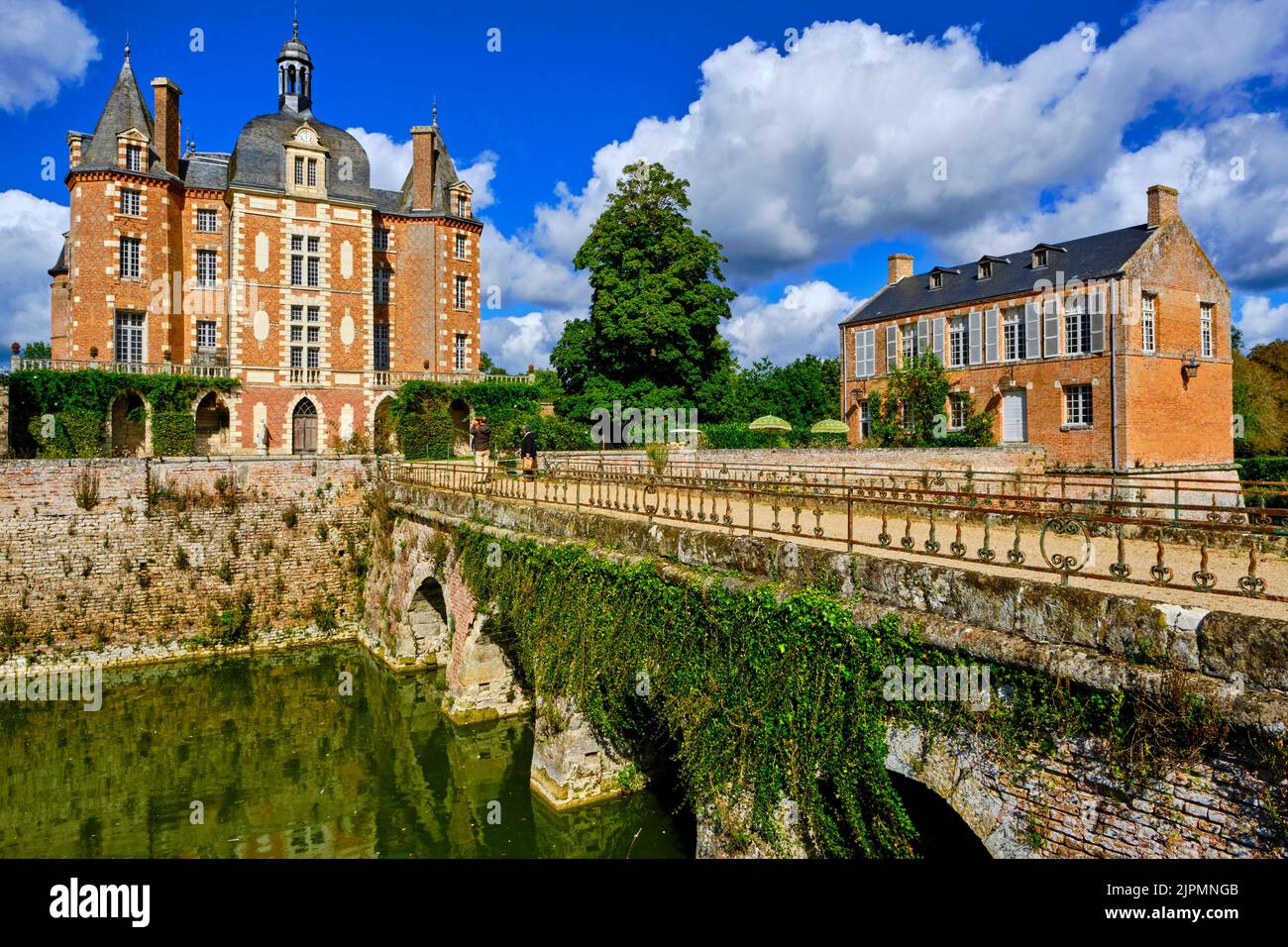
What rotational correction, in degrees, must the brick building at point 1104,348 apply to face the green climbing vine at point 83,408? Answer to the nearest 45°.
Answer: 0° — it already faces it

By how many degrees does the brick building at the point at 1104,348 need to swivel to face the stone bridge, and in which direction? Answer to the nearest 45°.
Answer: approximately 45° to its left

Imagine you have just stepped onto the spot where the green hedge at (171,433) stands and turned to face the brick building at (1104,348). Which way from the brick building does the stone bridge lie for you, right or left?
right

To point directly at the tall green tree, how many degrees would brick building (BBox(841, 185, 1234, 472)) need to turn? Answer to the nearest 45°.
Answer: approximately 45° to its right

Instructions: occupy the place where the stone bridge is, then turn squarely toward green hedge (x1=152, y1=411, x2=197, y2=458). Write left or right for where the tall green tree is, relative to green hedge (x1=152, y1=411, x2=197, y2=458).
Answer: right

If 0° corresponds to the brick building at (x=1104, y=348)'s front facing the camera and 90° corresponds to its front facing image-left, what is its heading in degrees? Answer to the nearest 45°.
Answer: approximately 45°

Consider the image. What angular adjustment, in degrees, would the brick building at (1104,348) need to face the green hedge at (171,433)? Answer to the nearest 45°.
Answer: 0° — it already faces it
